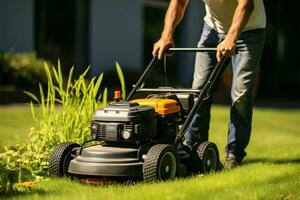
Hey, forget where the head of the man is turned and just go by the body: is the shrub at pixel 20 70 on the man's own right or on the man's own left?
on the man's own right

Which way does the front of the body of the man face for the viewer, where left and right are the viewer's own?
facing the viewer and to the left of the viewer

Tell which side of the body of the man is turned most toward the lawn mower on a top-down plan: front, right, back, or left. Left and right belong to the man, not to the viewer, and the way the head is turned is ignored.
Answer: front

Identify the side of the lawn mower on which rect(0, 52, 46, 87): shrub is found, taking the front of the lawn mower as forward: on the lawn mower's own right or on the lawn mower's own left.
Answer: on the lawn mower's own right

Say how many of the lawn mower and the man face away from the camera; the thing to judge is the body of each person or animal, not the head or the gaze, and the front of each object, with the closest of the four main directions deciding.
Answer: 0

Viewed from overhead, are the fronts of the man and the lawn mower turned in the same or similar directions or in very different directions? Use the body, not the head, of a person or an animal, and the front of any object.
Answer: same or similar directions

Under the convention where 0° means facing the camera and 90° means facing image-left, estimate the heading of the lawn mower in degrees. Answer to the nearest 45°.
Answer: approximately 45°

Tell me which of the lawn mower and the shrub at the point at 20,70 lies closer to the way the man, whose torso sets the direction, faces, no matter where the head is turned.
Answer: the lawn mower

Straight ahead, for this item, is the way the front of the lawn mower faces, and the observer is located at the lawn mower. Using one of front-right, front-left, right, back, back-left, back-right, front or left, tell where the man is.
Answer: back
